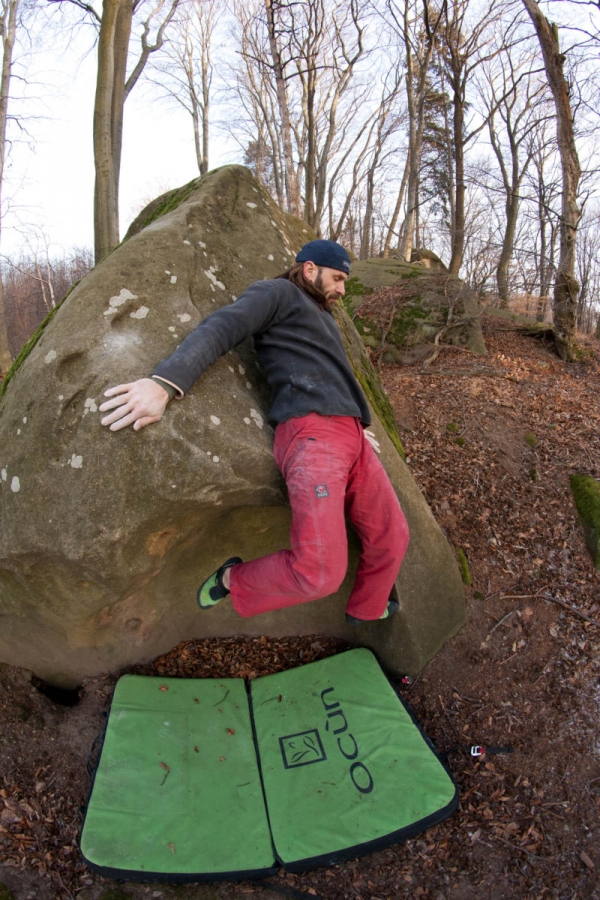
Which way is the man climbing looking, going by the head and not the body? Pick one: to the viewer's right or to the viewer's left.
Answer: to the viewer's right

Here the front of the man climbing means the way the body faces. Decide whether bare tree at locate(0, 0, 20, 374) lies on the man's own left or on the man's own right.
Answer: on the man's own left

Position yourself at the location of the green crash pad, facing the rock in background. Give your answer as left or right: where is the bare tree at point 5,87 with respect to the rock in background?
left

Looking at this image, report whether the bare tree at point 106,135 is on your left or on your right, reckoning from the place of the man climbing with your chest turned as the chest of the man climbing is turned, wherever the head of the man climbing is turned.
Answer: on your left
